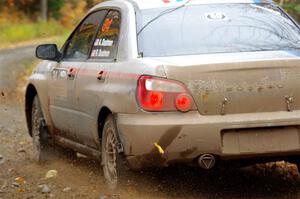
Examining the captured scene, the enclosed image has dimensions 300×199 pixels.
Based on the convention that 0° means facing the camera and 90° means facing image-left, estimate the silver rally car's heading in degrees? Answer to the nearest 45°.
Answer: approximately 135°
